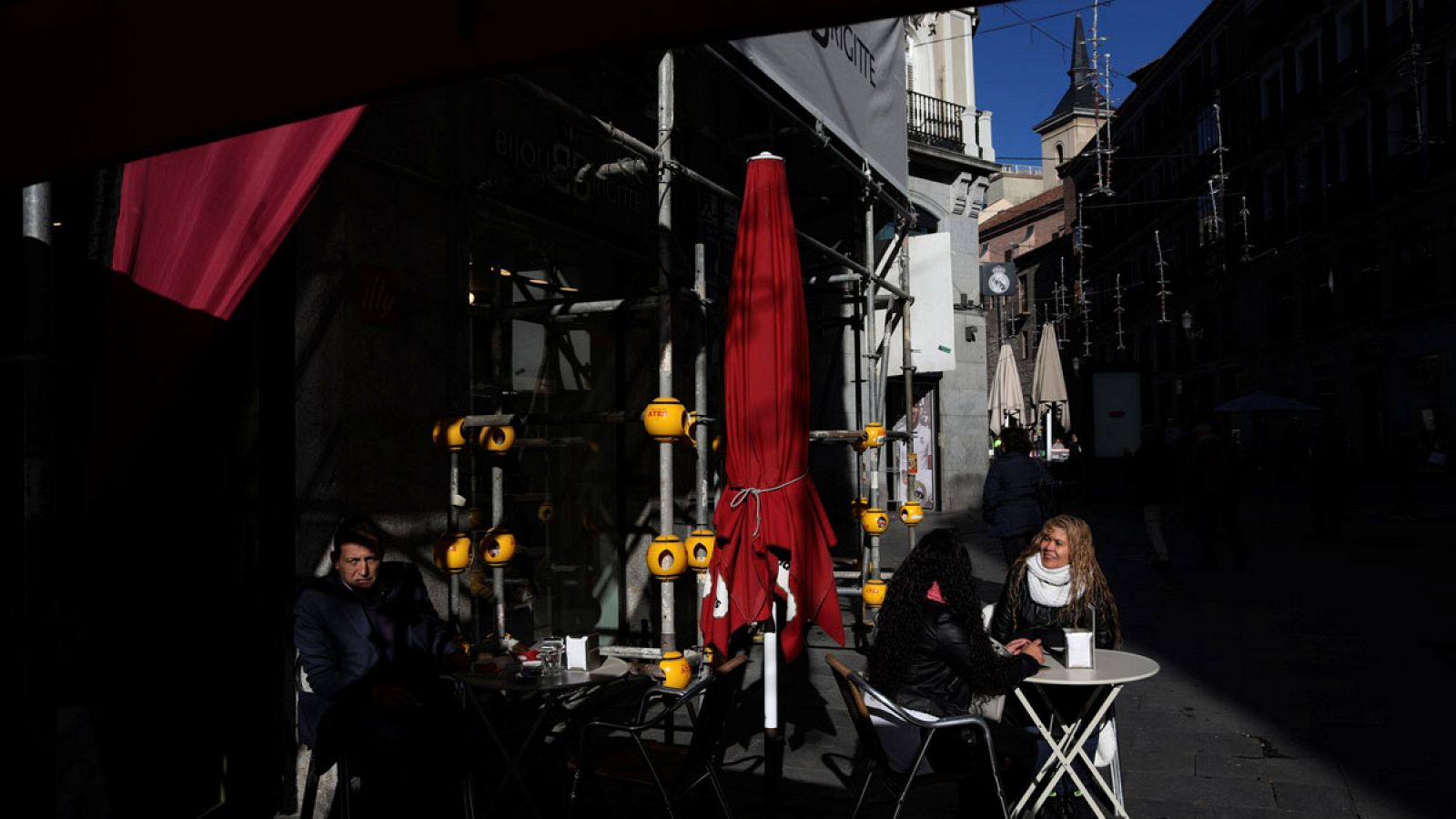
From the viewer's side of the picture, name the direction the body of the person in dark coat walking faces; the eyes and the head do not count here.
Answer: away from the camera

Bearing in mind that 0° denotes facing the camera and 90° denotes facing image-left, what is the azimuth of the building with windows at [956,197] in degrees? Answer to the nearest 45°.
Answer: approximately 315°

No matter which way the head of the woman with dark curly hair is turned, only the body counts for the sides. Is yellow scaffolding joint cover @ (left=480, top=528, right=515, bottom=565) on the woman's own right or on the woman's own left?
on the woman's own left

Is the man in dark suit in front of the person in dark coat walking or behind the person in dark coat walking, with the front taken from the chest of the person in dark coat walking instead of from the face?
behind

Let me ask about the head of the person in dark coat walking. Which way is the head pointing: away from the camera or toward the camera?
away from the camera

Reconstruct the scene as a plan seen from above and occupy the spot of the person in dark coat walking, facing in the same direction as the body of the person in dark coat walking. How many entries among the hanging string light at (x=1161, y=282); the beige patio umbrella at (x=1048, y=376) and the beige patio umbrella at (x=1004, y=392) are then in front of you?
3

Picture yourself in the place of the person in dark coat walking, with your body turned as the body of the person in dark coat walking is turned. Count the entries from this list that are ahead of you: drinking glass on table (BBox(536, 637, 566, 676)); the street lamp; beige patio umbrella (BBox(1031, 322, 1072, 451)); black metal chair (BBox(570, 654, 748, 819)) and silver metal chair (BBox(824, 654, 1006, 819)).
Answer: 2

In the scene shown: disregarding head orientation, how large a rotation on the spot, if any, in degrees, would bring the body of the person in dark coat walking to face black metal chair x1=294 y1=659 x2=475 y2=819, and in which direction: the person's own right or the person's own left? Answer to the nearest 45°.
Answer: approximately 135° to the person's own left

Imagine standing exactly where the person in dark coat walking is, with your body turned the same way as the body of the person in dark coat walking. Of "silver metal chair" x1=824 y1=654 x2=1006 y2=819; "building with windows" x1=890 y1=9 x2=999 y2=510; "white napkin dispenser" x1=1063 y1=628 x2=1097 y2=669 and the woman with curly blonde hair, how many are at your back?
3

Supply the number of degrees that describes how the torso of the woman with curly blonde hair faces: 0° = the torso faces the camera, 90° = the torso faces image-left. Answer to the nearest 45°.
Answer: approximately 45°

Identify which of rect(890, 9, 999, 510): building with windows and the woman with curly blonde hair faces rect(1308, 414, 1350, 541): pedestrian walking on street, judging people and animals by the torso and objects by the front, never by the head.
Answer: the building with windows

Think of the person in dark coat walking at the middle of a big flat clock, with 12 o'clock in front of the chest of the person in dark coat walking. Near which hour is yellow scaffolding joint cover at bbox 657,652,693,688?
The yellow scaffolding joint cover is roughly at 7 o'clock from the person in dark coat walking.

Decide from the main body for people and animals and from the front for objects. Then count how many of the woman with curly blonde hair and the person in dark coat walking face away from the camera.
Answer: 1

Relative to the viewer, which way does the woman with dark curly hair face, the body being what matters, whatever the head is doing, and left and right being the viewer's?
facing away from the viewer and to the right of the viewer

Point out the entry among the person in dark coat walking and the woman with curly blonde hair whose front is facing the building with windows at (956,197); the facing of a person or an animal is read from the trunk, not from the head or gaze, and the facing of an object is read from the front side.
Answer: the person in dark coat walking
